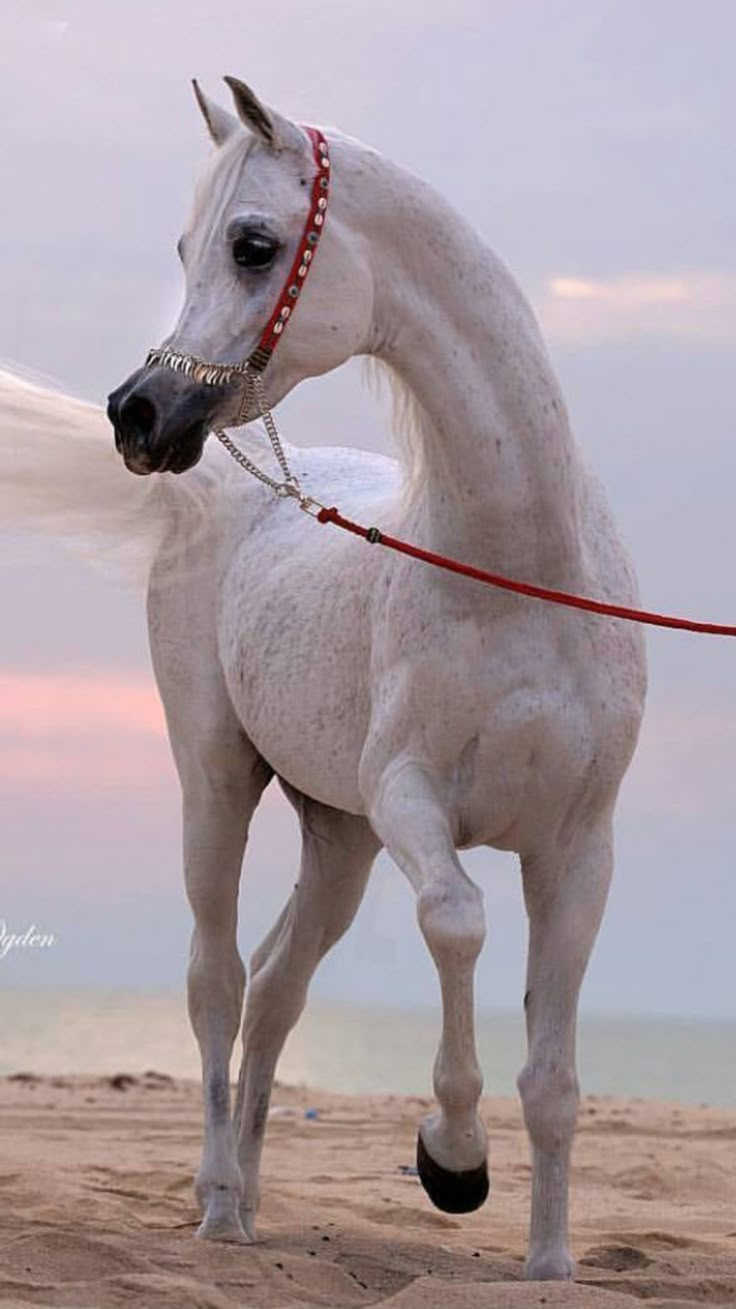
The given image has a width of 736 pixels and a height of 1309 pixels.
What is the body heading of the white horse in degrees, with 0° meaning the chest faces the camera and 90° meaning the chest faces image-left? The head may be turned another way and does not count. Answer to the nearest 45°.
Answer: approximately 315°
